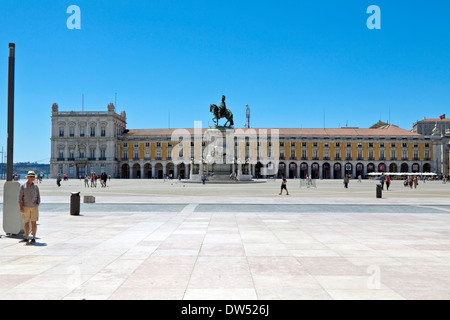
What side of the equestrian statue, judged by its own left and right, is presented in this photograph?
left

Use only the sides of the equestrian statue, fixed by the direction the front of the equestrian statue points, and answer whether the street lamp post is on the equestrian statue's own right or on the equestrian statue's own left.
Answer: on the equestrian statue's own left
